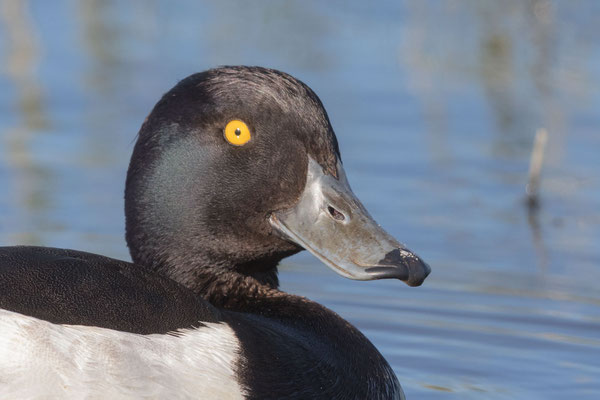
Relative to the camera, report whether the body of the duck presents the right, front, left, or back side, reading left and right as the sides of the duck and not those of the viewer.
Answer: right
